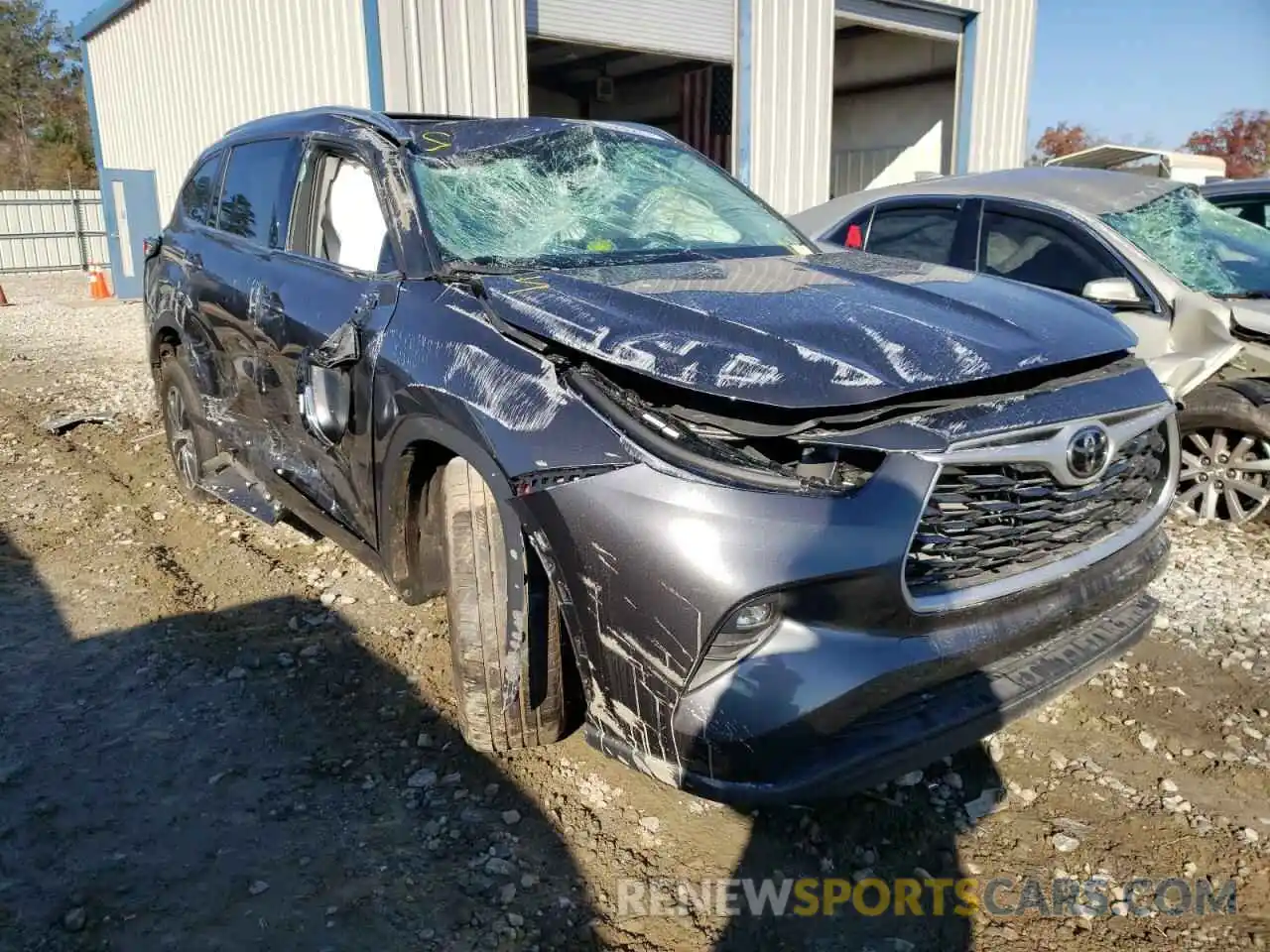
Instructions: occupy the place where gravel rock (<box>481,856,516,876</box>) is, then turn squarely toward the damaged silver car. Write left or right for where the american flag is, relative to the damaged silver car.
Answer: left

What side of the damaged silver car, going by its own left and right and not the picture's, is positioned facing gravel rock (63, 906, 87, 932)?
right

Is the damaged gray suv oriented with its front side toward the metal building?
no

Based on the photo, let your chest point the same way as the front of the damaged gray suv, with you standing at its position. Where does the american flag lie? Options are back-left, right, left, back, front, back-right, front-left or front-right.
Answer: back-left

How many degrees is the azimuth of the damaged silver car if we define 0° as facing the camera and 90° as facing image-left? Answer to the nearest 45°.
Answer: approximately 315°

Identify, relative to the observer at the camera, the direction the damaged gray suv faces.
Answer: facing the viewer and to the right of the viewer

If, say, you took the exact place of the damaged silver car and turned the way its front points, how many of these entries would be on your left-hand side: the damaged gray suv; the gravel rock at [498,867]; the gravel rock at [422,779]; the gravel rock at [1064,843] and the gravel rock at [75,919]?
0

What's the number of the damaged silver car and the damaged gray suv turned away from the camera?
0

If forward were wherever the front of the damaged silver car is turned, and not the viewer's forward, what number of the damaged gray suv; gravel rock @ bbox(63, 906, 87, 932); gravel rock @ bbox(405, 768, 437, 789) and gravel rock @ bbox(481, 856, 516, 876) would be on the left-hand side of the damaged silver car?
0

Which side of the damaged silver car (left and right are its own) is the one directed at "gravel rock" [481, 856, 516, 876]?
right

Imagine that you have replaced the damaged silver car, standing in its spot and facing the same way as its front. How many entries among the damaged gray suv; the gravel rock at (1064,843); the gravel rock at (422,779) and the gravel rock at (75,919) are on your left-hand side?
0

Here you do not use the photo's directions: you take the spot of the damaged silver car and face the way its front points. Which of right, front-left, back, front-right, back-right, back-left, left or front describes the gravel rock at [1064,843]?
front-right

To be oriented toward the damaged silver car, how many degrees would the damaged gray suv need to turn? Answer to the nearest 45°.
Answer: approximately 90° to its left
